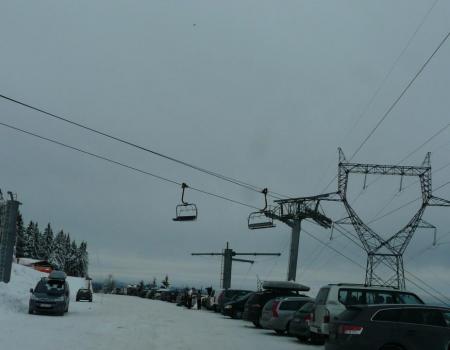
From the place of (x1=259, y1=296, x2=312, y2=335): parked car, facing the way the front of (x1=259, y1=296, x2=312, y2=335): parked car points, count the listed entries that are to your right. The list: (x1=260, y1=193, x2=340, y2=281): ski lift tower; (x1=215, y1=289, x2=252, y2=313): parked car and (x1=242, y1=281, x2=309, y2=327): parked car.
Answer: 0

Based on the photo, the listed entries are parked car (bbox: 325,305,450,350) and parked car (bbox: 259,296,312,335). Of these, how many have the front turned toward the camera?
0

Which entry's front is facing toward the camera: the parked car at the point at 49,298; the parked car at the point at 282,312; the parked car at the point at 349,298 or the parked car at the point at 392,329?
the parked car at the point at 49,298

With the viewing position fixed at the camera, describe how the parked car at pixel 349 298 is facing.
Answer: facing away from the viewer and to the right of the viewer

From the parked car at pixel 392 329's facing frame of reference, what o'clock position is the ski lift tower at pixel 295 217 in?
The ski lift tower is roughly at 10 o'clock from the parked car.

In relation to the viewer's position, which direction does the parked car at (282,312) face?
facing away from the viewer and to the right of the viewer

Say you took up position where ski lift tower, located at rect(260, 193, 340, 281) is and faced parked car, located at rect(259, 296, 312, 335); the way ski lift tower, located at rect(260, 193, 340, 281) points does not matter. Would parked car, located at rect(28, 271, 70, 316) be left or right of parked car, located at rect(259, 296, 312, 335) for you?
right

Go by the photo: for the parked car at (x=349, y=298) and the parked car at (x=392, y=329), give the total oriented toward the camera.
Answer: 0

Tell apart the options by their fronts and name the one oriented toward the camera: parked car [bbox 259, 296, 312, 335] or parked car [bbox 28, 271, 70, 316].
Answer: parked car [bbox 28, 271, 70, 316]

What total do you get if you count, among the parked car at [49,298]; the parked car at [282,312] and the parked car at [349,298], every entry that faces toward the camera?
1

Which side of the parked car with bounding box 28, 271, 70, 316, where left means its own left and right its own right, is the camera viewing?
front

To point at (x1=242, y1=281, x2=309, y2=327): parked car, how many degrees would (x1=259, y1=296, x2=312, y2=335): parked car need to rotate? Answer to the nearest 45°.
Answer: approximately 45° to its left

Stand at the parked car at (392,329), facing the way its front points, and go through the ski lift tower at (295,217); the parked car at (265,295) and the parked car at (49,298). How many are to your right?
0

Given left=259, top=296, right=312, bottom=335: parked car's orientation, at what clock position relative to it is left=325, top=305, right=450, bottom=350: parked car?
left=325, top=305, right=450, bottom=350: parked car is roughly at 4 o'clock from left=259, top=296, right=312, bottom=335: parked car.

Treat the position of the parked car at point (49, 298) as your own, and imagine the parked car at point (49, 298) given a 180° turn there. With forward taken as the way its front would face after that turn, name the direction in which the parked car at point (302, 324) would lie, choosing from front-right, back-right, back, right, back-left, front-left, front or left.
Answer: back-right

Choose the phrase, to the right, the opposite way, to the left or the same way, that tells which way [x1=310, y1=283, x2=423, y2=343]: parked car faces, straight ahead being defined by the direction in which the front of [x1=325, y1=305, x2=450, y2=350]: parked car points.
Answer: the same way

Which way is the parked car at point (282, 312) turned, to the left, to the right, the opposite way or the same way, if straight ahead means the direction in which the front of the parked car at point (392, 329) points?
the same way

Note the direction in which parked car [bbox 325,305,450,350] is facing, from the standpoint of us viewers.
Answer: facing away from the viewer and to the right of the viewer
